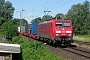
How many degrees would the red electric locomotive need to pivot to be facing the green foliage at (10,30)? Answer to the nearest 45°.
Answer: approximately 180°
